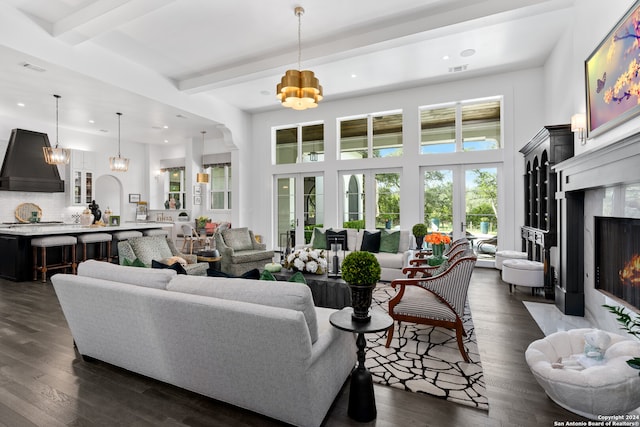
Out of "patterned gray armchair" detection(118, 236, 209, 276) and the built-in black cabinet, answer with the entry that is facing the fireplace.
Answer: the patterned gray armchair

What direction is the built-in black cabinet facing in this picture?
to the viewer's left

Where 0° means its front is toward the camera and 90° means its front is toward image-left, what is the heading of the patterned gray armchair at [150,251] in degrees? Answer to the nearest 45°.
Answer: approximately 315°

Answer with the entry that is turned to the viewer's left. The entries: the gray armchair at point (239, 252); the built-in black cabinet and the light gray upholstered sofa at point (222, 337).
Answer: the built-in black cabinet

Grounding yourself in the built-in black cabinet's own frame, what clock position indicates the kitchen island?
The kitchen island is roughly at 11 o'clock from the built-in black cabinet.

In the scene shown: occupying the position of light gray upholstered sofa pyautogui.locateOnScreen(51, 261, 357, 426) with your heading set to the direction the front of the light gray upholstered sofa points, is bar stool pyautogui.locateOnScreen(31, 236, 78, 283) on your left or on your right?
on your left

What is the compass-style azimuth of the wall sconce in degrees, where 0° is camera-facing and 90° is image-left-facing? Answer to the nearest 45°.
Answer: approximately 45°

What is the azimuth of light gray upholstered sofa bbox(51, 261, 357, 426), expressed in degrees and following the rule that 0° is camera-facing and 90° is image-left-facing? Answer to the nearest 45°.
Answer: approximately 225°

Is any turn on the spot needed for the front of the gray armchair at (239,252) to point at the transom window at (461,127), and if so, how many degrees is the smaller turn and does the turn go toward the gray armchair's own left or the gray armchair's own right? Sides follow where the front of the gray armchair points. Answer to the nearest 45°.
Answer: approximately 45° to the gray armchair's own left

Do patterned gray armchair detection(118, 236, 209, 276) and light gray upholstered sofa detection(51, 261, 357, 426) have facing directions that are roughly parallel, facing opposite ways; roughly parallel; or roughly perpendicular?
roughly perpendicular
